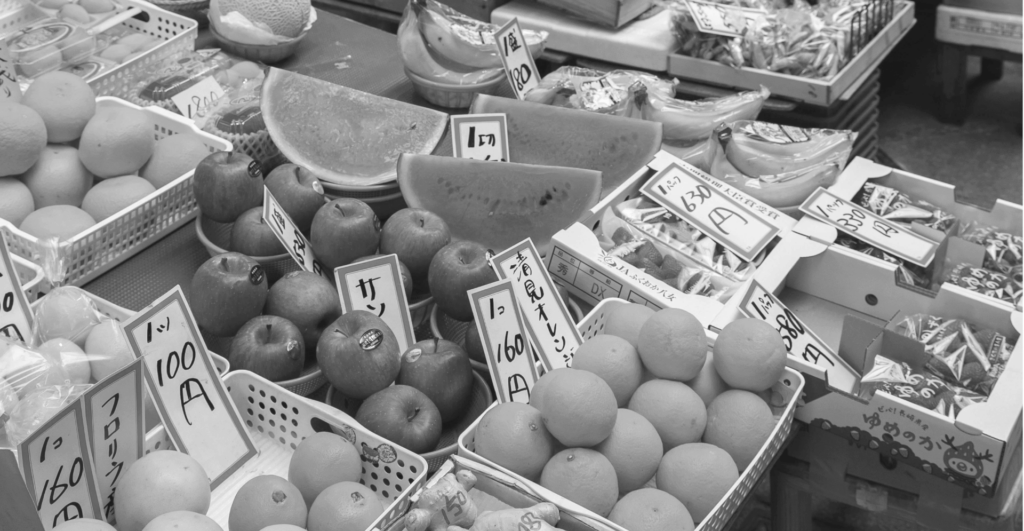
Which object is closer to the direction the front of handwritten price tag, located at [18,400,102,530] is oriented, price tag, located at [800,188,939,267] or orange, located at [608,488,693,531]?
the orange

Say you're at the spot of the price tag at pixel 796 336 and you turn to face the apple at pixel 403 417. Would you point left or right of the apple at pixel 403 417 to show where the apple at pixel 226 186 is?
right

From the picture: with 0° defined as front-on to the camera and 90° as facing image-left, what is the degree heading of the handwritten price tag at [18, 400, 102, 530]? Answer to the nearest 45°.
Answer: approximately 315°

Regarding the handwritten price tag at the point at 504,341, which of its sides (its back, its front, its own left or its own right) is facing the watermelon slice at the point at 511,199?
back

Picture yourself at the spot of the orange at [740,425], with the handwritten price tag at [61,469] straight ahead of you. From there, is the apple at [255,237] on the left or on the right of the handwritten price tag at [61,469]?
right
